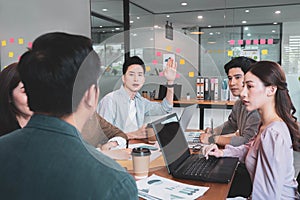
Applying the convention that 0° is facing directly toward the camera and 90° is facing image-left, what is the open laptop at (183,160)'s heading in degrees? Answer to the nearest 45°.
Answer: approximately 270°

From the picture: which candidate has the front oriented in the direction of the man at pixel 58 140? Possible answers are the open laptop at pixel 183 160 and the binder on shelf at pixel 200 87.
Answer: the binder on shelf

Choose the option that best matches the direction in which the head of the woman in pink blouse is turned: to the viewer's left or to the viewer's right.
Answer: to the viewer's left

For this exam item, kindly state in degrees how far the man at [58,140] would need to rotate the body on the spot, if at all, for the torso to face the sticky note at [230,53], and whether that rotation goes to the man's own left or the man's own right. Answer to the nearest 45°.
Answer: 0° — they already face it

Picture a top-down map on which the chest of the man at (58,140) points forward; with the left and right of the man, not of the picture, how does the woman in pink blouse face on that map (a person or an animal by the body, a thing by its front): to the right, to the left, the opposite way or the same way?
to the left

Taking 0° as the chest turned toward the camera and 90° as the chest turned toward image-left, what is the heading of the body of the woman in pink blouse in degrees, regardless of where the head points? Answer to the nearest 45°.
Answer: approximately 90°

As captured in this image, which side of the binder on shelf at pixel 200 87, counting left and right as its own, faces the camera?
front

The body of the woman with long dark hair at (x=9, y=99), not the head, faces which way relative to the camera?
to the viewer's right

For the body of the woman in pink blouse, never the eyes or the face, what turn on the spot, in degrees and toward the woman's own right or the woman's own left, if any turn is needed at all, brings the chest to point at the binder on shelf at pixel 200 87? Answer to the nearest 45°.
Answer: approximately 90° to the woman's own right

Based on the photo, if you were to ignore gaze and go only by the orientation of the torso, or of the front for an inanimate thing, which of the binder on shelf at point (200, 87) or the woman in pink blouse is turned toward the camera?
the binder on shelf

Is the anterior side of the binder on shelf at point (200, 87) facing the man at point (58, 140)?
yes

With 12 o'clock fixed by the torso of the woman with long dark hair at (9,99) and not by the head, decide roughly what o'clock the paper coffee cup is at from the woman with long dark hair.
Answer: The paper coffee cup is roughly at 1 o'clock from the woman with long dark hair.

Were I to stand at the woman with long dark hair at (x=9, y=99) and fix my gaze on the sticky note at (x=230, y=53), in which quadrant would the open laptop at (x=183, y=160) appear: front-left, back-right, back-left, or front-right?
front-right
